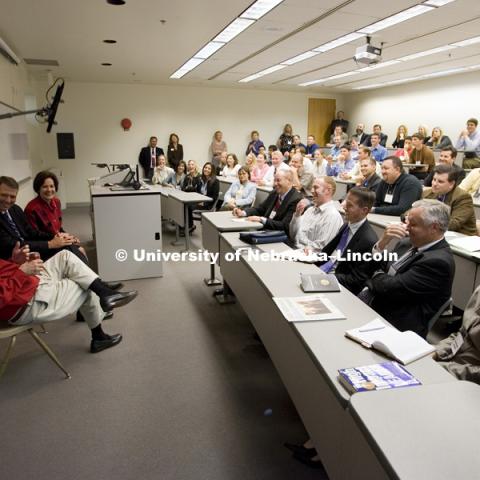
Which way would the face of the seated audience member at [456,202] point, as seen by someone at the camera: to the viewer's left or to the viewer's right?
to the viewer's left

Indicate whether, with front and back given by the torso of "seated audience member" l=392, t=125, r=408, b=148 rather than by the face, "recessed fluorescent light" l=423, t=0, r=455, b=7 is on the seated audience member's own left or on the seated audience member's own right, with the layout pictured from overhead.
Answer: on the seated audience member's own left

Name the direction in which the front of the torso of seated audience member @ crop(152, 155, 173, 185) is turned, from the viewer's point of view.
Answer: toward the camera

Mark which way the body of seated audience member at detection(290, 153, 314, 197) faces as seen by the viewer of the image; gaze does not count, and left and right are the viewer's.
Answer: facing the viewer and to the left of the viewer

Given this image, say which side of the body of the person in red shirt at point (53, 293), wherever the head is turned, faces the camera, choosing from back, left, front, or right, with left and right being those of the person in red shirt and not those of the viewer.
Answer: right

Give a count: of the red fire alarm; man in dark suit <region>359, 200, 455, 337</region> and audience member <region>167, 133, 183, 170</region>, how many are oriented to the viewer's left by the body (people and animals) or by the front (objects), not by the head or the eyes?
1

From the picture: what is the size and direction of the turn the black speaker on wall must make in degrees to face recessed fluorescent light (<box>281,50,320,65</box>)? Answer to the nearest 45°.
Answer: approximately 45° to its left

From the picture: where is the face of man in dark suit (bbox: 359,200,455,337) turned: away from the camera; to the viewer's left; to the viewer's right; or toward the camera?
to the viewer's left

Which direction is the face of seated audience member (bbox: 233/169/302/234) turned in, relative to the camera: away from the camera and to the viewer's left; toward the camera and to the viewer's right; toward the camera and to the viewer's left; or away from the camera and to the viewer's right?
toward the camera and to the viewer's left

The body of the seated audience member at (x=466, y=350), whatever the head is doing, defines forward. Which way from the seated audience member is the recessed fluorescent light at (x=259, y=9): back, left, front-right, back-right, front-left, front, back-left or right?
front-right

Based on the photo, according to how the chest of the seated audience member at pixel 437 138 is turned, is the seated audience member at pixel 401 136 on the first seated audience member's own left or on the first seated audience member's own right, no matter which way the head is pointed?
on the first seated audience member's own right

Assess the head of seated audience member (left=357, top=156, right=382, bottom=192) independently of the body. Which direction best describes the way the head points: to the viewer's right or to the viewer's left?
to the viewer's left

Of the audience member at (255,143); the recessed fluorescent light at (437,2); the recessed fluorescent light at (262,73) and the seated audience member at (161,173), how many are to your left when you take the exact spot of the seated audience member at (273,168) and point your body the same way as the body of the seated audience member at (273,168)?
1
